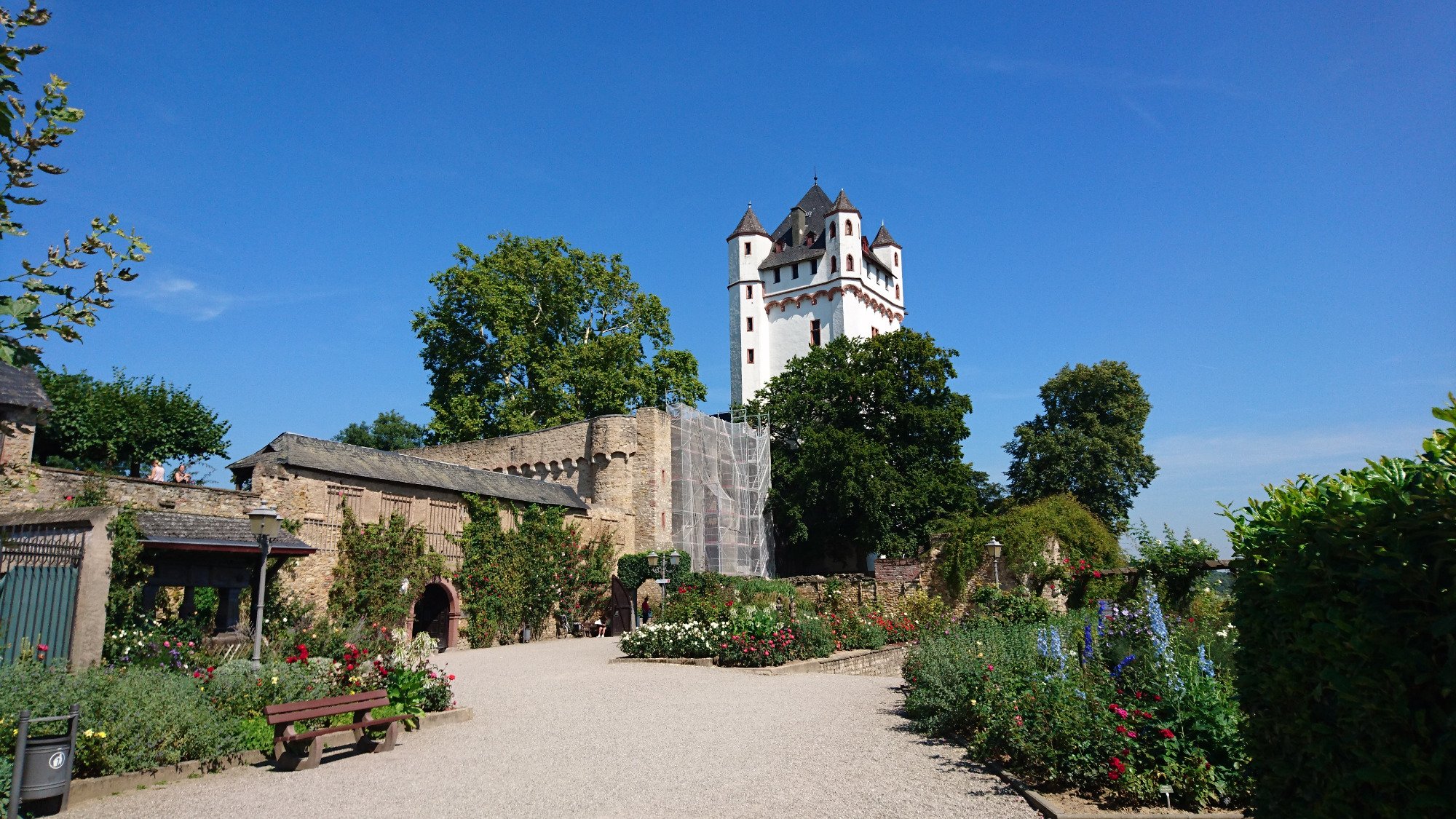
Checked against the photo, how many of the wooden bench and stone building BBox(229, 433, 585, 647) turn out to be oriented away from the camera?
0

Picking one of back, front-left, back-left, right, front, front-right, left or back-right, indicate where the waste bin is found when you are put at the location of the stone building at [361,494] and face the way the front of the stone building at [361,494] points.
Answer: front-right

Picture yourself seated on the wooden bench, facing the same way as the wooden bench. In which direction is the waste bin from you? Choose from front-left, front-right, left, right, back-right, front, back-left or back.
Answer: right

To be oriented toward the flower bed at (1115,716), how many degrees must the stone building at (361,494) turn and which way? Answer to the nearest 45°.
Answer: approximately 45° to its right

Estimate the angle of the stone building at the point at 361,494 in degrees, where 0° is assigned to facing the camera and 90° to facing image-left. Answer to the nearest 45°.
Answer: approximately 315°

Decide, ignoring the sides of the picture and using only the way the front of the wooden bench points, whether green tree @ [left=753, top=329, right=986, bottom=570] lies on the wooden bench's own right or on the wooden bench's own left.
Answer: on the wooden bench's own left

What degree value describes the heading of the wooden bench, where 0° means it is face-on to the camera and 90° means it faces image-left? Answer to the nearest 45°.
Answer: approximately 315°

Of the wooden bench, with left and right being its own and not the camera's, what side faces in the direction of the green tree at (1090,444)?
left

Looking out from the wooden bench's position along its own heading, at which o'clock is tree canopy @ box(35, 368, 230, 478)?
The tree canopy is roughly at 7 o'clock from the wooden bench.
